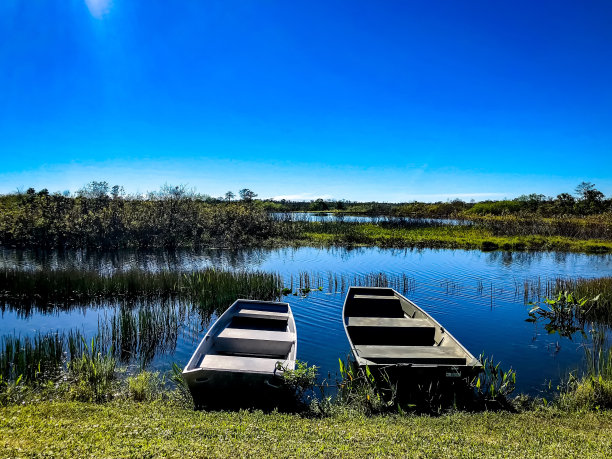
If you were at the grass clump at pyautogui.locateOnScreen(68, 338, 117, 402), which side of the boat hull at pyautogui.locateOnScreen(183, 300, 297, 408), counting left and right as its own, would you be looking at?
left

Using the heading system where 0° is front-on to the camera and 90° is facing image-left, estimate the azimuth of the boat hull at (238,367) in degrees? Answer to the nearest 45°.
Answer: approximately 180°

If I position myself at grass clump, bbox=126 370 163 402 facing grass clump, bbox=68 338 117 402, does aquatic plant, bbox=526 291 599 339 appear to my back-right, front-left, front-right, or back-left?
back-right

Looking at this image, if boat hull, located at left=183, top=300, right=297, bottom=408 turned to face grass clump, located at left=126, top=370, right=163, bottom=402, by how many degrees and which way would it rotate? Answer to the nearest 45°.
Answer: approximately 90° to its left
